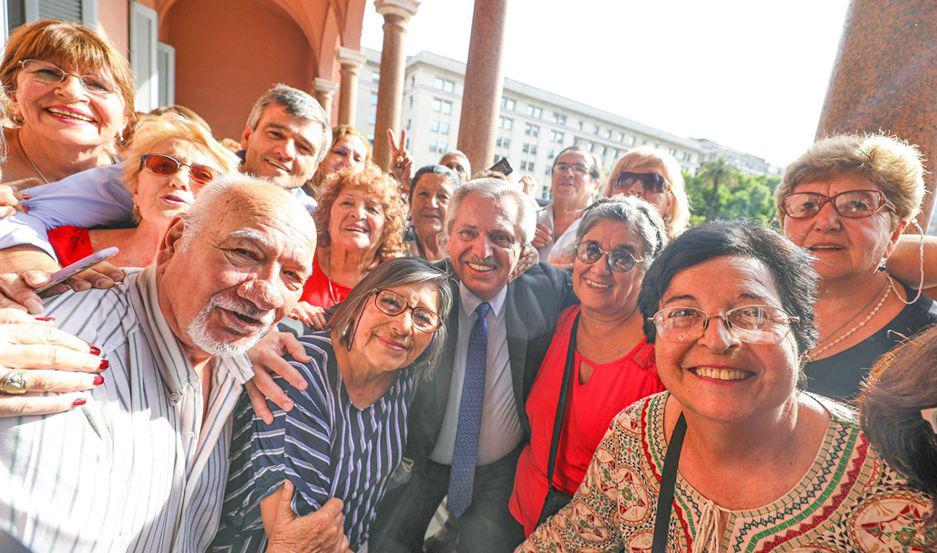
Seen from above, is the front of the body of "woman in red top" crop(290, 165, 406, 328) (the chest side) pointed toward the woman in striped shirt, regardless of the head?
yes

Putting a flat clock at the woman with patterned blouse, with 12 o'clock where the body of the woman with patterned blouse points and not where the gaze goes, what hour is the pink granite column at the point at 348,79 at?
The pink granite column is roughly at 4 o'clock from the woman with patterned blouse.

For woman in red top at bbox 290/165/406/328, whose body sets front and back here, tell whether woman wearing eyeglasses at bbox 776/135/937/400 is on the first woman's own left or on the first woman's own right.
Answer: on the first woman's own left

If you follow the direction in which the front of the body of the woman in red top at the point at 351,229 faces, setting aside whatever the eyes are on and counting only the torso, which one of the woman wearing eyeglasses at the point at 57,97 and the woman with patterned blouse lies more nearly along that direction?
the woman with patterned blouse

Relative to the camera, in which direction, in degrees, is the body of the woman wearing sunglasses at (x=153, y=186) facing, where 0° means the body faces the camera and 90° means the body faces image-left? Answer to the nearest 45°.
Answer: approximately 315°

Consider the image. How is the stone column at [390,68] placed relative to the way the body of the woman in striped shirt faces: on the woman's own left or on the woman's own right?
on the woman's own left
